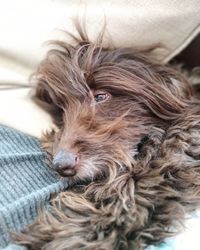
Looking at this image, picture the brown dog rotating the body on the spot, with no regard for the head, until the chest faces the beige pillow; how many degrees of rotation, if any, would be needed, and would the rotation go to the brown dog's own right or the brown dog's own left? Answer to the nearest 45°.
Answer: approximately 90° to the brown dog's own right
